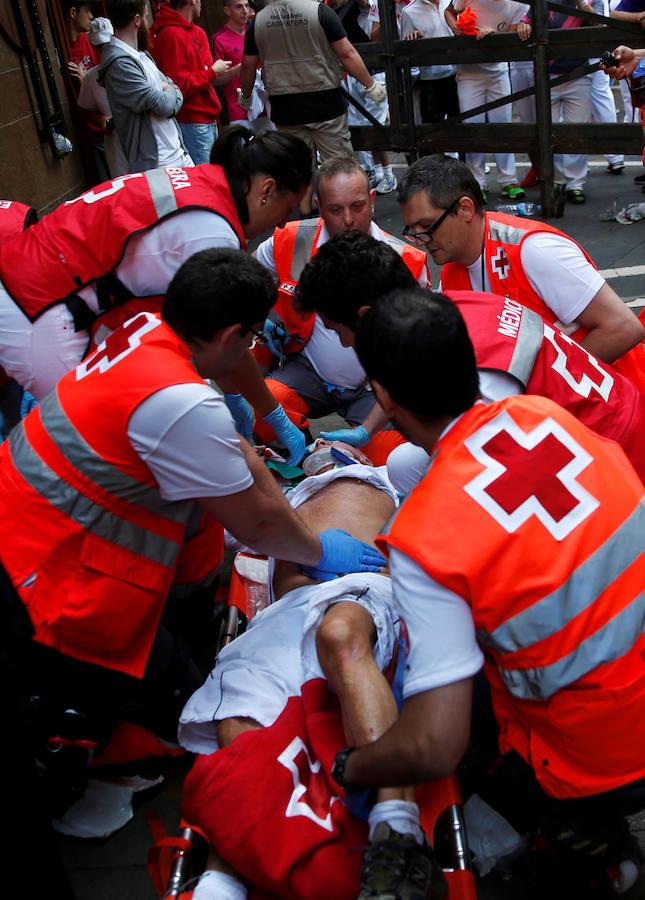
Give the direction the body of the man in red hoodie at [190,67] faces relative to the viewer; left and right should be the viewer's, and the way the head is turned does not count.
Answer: facing to the right of the viewer

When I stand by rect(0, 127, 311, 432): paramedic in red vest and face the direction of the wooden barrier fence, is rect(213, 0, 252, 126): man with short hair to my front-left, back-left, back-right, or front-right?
front-left

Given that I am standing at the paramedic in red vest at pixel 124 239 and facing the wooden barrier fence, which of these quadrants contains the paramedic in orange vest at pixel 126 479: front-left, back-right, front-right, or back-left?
back-right

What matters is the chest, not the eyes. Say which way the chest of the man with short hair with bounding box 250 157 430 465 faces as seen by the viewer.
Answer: toward the camera

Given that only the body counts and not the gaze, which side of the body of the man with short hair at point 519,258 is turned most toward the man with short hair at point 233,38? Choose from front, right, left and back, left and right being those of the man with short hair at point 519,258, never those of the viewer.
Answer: right

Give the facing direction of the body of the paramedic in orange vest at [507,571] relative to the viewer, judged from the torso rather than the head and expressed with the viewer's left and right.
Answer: facing away from the viewer and to the left of the viewer

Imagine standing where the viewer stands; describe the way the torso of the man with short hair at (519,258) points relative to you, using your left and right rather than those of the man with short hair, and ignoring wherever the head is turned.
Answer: facing the viewer and to the left of the viewer

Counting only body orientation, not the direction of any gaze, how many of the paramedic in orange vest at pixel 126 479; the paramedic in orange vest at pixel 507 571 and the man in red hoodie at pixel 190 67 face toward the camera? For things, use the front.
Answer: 0

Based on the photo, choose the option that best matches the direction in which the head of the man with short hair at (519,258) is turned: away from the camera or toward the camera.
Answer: toward the camera

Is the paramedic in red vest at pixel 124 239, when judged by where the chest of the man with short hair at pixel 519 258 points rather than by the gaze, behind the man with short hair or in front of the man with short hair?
in front

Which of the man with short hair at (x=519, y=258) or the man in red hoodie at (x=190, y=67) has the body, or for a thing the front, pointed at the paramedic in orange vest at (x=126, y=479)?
the man with short hair at (x=519, y=258)
